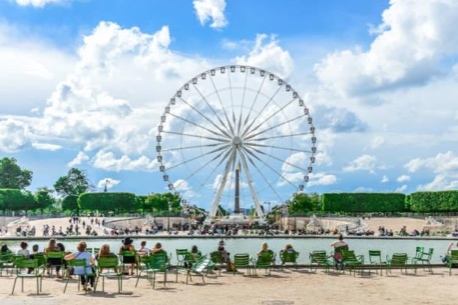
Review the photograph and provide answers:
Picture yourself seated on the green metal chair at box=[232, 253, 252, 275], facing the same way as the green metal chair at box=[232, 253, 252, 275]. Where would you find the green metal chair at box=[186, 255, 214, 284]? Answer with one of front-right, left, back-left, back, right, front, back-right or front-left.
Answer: back-left

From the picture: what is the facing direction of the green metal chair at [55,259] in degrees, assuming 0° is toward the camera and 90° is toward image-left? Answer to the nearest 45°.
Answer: approximately 180°

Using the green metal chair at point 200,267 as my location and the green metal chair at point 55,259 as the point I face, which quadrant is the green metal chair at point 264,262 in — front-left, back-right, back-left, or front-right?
back-right

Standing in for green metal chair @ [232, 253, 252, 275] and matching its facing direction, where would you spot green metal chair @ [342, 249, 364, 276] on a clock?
green metal chair @ [342, 249, 364, 276] is roughly at 3 o'clock from green metal chair @ [232, 253, 252, 275].

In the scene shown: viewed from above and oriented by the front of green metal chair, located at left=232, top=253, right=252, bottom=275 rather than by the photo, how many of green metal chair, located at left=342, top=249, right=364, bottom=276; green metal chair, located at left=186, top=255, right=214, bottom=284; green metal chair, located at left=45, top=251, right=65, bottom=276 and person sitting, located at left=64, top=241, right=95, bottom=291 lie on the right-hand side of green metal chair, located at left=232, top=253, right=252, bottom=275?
1

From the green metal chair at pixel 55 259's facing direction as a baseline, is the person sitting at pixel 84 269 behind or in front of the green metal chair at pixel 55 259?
behind

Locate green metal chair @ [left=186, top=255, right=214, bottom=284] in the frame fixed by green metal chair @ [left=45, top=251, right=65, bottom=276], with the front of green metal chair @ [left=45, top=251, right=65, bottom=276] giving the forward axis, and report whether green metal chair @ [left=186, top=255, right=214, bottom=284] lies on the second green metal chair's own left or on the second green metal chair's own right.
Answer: on the second green metal chair's own right

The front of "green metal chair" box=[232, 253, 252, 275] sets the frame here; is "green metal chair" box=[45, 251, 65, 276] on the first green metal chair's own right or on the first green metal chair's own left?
on the first green metal chair's own left

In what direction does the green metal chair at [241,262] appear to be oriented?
away from the camera

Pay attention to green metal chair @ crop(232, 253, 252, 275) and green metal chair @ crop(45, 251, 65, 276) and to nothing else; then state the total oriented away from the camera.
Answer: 2

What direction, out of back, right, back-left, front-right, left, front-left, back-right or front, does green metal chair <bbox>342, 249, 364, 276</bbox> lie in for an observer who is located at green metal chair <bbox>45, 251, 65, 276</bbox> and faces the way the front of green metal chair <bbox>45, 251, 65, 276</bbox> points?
right
